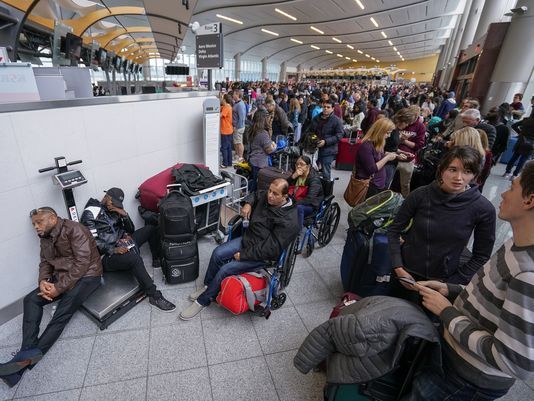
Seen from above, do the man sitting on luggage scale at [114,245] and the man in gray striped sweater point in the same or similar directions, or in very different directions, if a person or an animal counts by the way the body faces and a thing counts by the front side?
very different directions

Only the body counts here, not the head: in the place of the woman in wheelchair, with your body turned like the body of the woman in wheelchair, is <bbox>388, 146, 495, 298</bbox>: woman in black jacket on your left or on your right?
on your left

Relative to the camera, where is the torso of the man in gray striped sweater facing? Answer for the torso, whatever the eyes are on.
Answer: to the viewer's left

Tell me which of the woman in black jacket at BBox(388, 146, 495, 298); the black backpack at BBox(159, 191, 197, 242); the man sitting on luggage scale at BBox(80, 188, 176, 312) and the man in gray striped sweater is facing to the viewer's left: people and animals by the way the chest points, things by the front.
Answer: the man in gray striped sweater

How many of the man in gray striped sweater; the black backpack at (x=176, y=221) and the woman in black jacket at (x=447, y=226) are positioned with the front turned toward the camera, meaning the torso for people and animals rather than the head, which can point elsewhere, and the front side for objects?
2

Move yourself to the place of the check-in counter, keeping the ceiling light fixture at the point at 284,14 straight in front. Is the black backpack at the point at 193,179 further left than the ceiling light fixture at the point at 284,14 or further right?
right

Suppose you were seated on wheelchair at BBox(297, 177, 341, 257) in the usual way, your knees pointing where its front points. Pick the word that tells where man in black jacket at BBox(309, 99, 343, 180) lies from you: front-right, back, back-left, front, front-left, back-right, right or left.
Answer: back-right

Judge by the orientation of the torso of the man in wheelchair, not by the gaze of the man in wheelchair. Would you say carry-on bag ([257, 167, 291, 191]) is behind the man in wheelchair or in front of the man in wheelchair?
behind

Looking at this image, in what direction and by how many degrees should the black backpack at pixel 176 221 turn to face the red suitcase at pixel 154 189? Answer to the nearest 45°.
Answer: approximately 180°

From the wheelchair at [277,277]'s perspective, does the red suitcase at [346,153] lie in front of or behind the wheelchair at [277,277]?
behind

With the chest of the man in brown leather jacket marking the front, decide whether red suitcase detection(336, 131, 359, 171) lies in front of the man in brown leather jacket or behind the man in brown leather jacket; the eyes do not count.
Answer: behind

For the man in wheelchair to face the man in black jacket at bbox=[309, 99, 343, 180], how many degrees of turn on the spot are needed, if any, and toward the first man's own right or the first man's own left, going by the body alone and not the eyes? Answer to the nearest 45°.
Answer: approximately 180°
